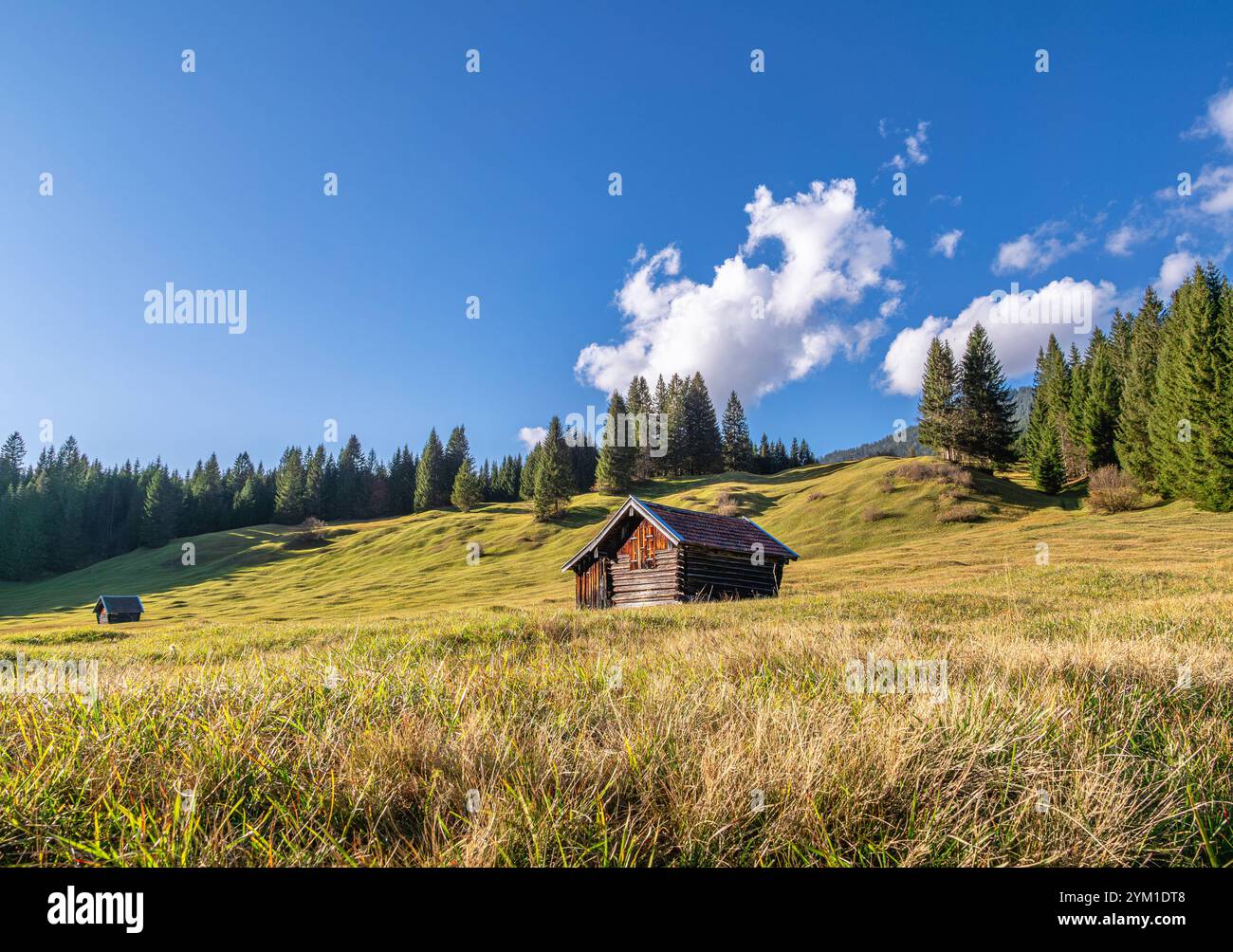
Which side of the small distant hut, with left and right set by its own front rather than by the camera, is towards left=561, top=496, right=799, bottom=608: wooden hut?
left

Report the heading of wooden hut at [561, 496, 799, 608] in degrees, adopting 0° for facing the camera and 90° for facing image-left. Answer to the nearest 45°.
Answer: approximately 45°

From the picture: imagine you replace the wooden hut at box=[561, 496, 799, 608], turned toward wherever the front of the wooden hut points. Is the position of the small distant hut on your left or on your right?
on your right

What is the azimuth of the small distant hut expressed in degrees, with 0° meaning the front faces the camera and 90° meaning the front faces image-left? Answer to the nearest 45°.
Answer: approximately 45°
